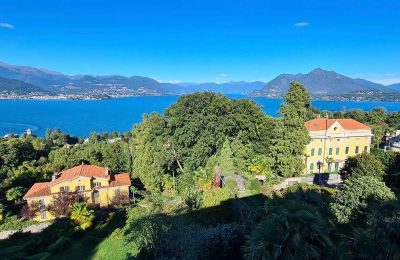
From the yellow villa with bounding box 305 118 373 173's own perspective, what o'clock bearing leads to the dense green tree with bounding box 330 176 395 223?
The dense green tree is roughly at 12 o'clock from the yellow villa.

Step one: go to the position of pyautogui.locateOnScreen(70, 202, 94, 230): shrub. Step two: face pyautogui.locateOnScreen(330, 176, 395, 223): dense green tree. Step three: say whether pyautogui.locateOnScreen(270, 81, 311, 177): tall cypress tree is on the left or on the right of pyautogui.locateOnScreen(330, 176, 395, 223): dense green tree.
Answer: left

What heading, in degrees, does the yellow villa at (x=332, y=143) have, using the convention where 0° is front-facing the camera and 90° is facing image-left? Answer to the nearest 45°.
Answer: approximately 0°

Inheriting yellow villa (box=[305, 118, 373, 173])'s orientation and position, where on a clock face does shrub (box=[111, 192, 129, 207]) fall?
The shrub is roughly at 2 o'clock from the yellow villa.

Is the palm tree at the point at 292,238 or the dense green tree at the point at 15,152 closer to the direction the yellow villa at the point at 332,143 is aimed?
the palm tree

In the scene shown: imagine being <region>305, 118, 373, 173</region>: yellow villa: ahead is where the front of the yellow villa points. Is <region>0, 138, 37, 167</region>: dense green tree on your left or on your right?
on your right

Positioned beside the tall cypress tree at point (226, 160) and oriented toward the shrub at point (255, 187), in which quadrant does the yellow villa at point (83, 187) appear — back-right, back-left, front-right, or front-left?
back-right

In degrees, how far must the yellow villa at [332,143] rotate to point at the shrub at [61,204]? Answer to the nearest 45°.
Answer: approximately 45° to its right

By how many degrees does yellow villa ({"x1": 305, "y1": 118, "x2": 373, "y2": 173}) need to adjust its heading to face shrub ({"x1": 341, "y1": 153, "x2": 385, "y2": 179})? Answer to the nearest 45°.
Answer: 0° — it already faces it

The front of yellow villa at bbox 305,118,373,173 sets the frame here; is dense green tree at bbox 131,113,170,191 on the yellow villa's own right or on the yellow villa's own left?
on the yellow villa's own right
